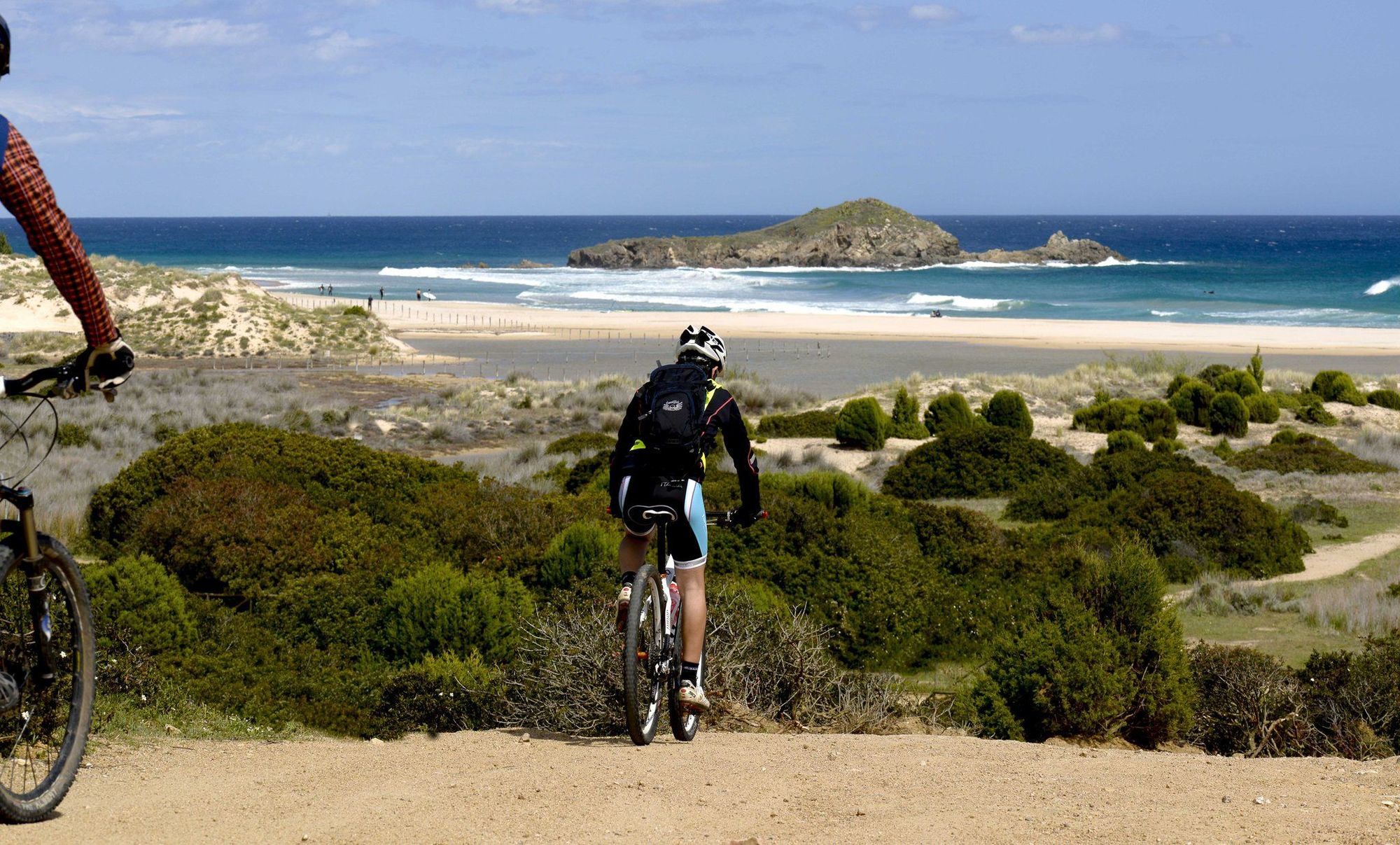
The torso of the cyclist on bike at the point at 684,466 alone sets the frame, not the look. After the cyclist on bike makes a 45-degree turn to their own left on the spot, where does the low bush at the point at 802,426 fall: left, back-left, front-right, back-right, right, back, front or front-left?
front-right

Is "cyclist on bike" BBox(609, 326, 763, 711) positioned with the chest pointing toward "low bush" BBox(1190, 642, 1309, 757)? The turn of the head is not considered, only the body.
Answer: no

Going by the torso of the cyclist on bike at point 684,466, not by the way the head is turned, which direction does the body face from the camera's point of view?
away from the camera

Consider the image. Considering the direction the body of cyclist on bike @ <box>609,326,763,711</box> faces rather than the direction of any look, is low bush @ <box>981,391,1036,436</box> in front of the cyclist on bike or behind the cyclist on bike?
in front

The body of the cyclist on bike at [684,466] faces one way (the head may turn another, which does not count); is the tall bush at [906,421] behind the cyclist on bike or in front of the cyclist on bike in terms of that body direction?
in front

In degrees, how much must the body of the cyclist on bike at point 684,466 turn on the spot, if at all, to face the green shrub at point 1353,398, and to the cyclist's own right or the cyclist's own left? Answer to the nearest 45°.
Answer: approximately 45° to the cyclist's own right

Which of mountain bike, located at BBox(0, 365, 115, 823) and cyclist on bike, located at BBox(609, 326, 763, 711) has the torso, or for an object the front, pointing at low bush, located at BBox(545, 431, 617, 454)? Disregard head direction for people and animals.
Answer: the cyclist on bike
